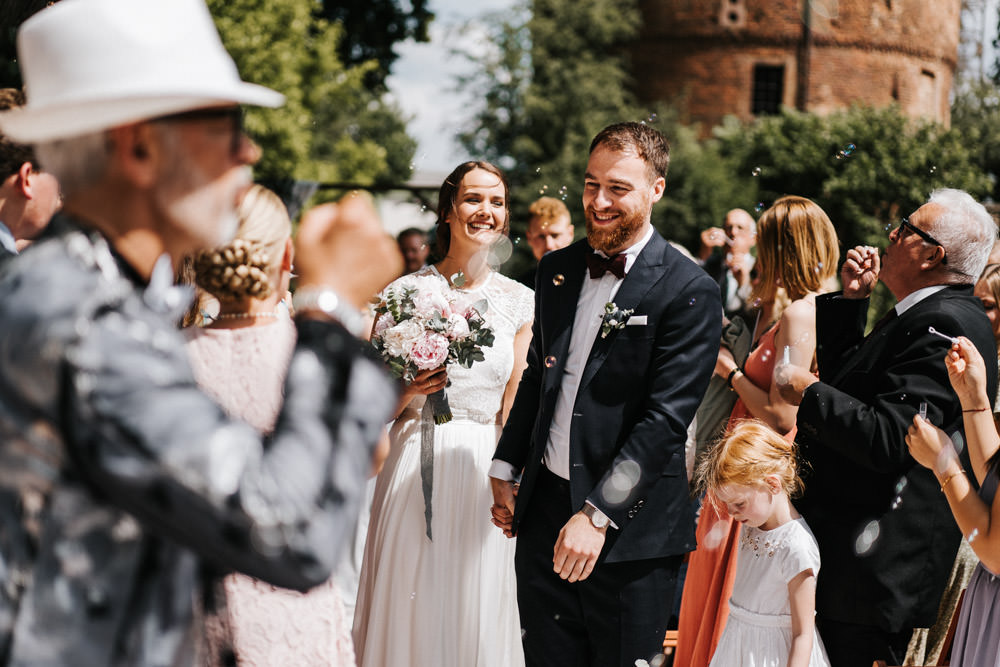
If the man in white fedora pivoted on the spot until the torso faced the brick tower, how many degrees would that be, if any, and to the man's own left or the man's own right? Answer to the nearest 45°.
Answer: approximately 45° to the man's own left

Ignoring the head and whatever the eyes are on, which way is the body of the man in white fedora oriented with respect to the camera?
to the viewer's right

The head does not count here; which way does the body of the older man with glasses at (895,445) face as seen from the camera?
to the viewer's left

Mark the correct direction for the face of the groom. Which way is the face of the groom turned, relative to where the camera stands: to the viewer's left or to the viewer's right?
to the viewer's left

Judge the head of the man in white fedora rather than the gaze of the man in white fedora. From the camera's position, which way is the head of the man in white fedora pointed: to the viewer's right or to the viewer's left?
to the viewer's right

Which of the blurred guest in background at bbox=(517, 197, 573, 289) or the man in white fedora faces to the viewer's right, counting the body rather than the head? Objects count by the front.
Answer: the man in white fedora

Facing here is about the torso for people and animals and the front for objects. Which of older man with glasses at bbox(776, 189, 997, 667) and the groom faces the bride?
the older man with glasses

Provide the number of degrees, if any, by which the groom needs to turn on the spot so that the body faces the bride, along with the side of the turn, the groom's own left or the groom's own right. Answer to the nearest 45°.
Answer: approximately 90° to the groom's own right

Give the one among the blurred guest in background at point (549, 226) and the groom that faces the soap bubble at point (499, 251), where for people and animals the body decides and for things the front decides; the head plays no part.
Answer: the blurred guest in background

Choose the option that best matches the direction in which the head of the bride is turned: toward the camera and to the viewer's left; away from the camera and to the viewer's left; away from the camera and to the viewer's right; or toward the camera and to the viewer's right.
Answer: toward the camera and to the viewer's right

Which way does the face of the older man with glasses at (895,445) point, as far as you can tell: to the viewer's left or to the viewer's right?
to the viewer's left

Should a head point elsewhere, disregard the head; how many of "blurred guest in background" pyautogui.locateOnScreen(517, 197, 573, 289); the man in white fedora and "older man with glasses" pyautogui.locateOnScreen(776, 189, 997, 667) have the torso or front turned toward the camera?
1

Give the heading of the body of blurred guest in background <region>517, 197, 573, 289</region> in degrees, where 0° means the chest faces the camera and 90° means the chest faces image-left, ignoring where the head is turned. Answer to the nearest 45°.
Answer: approximately 0°

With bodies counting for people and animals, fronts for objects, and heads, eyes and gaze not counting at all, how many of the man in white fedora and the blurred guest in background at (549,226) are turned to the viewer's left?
0

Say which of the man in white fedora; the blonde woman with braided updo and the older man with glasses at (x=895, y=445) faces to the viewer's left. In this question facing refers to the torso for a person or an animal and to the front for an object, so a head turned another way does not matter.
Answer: the older man with glasses
